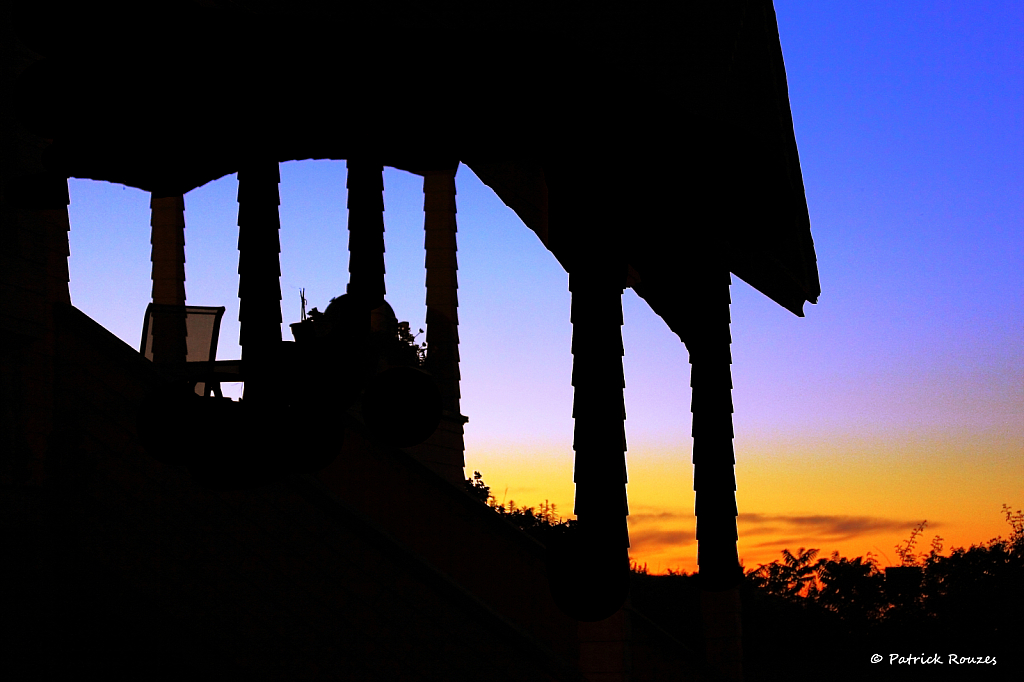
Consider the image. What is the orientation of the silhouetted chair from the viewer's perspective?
away from the camera

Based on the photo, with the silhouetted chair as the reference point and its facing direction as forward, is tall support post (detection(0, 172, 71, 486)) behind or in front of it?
behind
